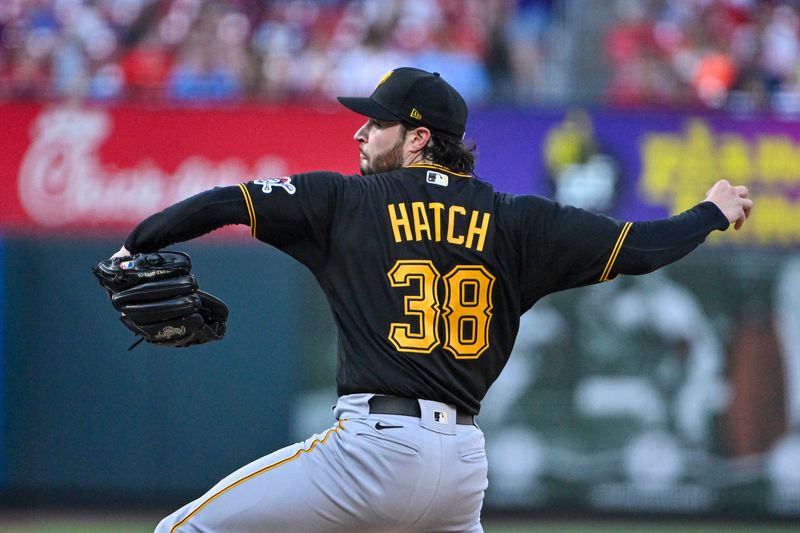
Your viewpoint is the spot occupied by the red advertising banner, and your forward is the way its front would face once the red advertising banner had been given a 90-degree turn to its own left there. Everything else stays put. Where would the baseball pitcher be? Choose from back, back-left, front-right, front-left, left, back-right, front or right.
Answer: right

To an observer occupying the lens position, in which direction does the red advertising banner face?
facing the viewer
